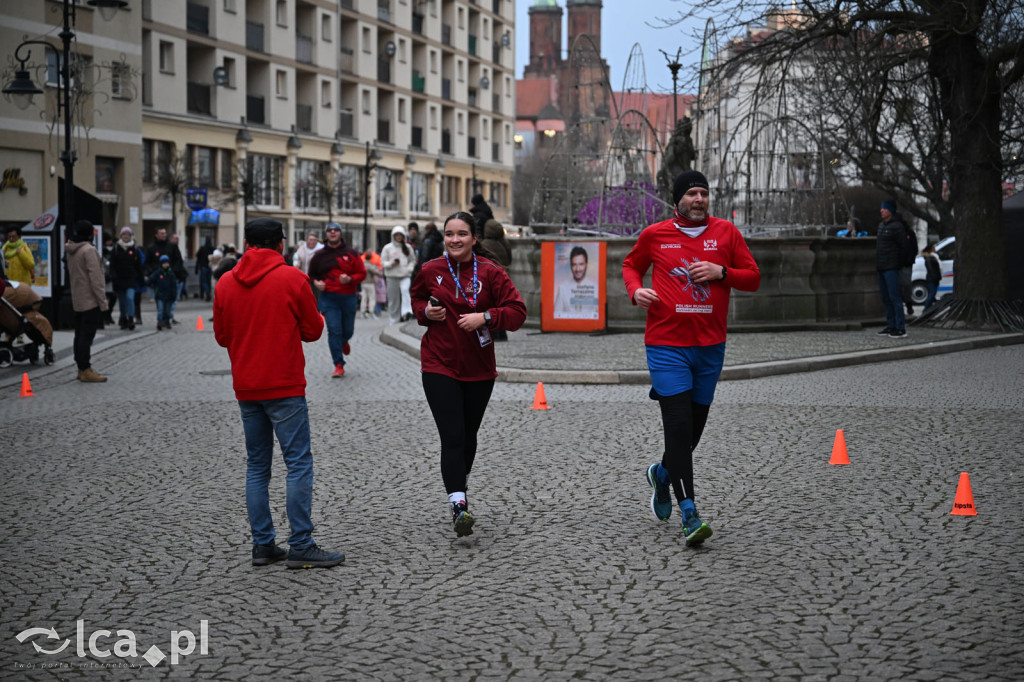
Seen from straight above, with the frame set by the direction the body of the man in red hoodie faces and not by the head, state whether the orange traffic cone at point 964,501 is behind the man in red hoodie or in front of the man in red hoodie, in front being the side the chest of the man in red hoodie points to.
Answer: in front

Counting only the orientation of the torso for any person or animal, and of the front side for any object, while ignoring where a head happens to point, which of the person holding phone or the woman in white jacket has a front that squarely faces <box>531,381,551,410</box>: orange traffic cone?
the woman in white jacket

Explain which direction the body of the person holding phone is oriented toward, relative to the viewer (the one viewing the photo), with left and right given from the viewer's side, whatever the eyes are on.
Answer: facing the viewer

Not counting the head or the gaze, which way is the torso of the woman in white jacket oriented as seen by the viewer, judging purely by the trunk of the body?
toward the camera

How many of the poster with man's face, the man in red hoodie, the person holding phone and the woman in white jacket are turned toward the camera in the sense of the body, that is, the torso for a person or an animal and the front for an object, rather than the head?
3

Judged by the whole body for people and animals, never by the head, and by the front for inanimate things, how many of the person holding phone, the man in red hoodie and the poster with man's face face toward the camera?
2

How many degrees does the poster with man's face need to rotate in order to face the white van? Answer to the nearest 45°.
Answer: approximately 135° to its left

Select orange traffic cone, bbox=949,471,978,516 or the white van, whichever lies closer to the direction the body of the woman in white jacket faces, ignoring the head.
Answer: the orange traffic cone

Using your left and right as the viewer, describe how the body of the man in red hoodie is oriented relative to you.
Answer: facing away from the viewer and to the right of the viewer

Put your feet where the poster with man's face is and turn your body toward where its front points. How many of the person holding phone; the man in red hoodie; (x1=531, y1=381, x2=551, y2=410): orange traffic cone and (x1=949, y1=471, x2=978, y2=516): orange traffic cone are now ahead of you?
4

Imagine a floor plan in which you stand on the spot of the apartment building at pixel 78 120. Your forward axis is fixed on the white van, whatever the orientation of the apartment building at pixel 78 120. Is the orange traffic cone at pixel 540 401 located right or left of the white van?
right

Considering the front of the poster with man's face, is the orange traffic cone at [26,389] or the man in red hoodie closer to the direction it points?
the man in red hoodie

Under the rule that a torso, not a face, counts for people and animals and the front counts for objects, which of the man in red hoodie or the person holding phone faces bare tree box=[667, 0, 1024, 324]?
the man in red hoodie

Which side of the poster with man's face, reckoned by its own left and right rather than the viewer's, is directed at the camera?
front

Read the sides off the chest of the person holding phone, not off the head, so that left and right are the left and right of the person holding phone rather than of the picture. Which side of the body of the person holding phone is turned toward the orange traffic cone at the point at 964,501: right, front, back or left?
left

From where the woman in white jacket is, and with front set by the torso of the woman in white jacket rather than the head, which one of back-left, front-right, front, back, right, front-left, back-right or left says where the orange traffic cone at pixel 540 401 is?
front

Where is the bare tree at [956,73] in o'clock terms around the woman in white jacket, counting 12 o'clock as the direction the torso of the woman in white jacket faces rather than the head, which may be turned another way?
The bare tree is roughly at 10 o'clock from the woman in white jacket.
